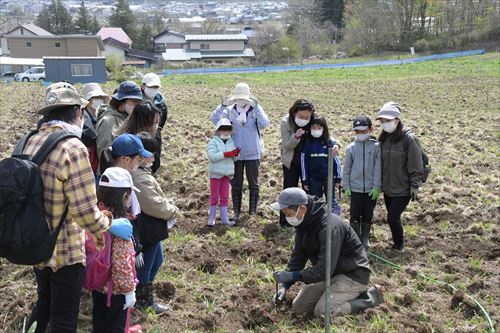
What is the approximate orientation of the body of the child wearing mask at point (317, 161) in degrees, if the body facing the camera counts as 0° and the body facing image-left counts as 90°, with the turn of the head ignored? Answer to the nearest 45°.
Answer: approximately 0°

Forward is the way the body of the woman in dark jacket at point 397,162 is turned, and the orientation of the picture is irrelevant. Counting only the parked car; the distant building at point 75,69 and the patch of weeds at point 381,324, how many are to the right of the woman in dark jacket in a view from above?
2

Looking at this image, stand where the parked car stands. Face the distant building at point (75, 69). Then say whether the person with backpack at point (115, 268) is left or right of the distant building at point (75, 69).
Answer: right

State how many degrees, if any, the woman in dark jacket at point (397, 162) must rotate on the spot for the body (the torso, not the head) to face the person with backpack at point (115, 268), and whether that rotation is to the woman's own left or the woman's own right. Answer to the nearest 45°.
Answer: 0° — they already face them

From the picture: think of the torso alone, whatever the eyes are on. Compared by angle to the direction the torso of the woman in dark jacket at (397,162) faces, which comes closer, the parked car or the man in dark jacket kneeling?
the man in dark jacket kneeling

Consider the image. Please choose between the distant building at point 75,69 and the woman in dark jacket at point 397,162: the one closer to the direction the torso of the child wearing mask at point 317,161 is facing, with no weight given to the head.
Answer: the woman in dark jacket

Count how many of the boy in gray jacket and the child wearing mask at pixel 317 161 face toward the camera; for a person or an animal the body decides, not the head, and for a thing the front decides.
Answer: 2

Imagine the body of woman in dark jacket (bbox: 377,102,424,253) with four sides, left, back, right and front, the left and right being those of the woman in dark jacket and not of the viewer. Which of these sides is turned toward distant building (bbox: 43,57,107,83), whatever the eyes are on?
right
